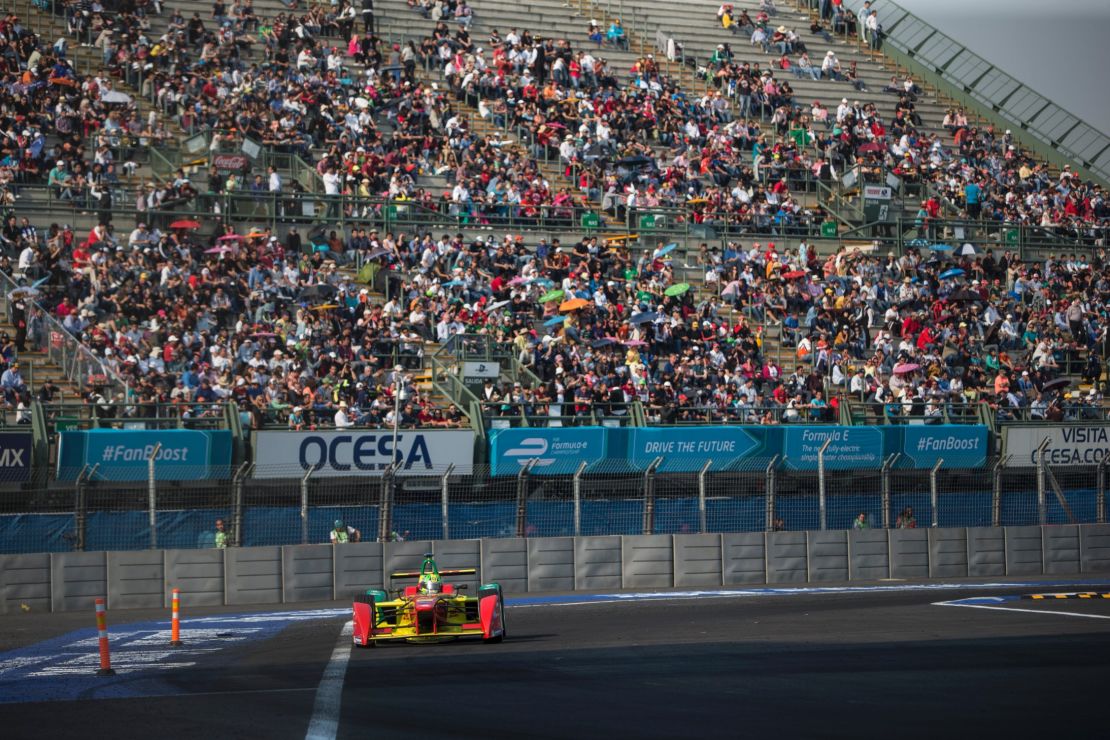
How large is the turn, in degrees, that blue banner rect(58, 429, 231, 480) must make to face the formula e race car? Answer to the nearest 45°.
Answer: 0° — it already faces it

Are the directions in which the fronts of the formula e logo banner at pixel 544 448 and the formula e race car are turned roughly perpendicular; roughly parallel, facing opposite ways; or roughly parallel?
roughly parallel

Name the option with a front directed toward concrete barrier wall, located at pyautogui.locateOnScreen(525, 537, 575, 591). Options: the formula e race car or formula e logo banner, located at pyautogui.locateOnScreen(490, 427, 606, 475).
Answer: the formula e logo banner

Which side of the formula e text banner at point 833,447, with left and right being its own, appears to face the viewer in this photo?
front

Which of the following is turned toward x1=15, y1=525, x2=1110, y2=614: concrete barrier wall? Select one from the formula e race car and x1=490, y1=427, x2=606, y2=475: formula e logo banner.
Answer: the formula e logo banner

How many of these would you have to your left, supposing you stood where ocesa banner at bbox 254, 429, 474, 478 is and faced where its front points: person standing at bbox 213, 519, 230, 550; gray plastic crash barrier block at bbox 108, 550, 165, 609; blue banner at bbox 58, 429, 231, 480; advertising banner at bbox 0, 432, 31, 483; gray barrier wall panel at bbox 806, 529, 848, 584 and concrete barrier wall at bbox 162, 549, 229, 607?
1

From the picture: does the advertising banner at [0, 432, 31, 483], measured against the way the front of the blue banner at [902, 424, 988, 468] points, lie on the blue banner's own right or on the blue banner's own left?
on the blue banner's own right

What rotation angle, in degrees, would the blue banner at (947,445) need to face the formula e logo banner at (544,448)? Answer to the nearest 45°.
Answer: approximately 45° to its right

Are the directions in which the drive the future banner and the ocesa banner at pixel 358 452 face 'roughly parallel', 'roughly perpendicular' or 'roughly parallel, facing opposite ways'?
roughly parallel

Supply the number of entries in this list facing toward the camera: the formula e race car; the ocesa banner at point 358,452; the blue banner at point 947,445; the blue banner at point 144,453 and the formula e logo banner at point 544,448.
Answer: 5

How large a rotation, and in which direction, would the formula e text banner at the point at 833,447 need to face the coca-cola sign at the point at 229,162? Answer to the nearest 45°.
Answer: approximately 90° to its right

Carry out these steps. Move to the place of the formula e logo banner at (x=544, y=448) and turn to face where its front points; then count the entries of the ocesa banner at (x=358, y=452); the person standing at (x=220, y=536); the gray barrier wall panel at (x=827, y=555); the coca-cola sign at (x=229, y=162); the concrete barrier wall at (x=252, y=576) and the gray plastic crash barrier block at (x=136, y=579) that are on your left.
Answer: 1

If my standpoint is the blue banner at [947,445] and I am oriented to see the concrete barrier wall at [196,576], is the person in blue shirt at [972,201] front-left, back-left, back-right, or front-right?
back-right

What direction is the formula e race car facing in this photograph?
toward the camera

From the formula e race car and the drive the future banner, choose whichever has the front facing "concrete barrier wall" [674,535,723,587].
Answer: the drive the future banner

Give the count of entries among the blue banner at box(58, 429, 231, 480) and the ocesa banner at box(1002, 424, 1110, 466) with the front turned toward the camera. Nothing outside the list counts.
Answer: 2

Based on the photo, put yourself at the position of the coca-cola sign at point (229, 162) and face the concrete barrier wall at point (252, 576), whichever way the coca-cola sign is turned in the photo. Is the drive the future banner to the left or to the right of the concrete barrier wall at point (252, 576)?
left

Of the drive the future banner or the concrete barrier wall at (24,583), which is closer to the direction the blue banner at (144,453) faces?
the concrete barrier wall

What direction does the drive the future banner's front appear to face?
toward the camera

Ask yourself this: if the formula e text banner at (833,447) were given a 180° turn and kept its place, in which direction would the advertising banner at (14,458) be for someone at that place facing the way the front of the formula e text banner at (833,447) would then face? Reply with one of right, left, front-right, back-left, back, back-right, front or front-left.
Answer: back-left

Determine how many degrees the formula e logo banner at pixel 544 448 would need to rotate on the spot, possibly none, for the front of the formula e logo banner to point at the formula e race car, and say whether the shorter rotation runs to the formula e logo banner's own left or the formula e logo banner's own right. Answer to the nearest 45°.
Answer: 0° — it already faces it

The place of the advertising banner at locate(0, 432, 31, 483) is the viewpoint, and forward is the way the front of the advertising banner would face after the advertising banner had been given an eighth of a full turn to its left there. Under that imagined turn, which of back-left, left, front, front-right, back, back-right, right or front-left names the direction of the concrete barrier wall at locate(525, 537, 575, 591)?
front-left
